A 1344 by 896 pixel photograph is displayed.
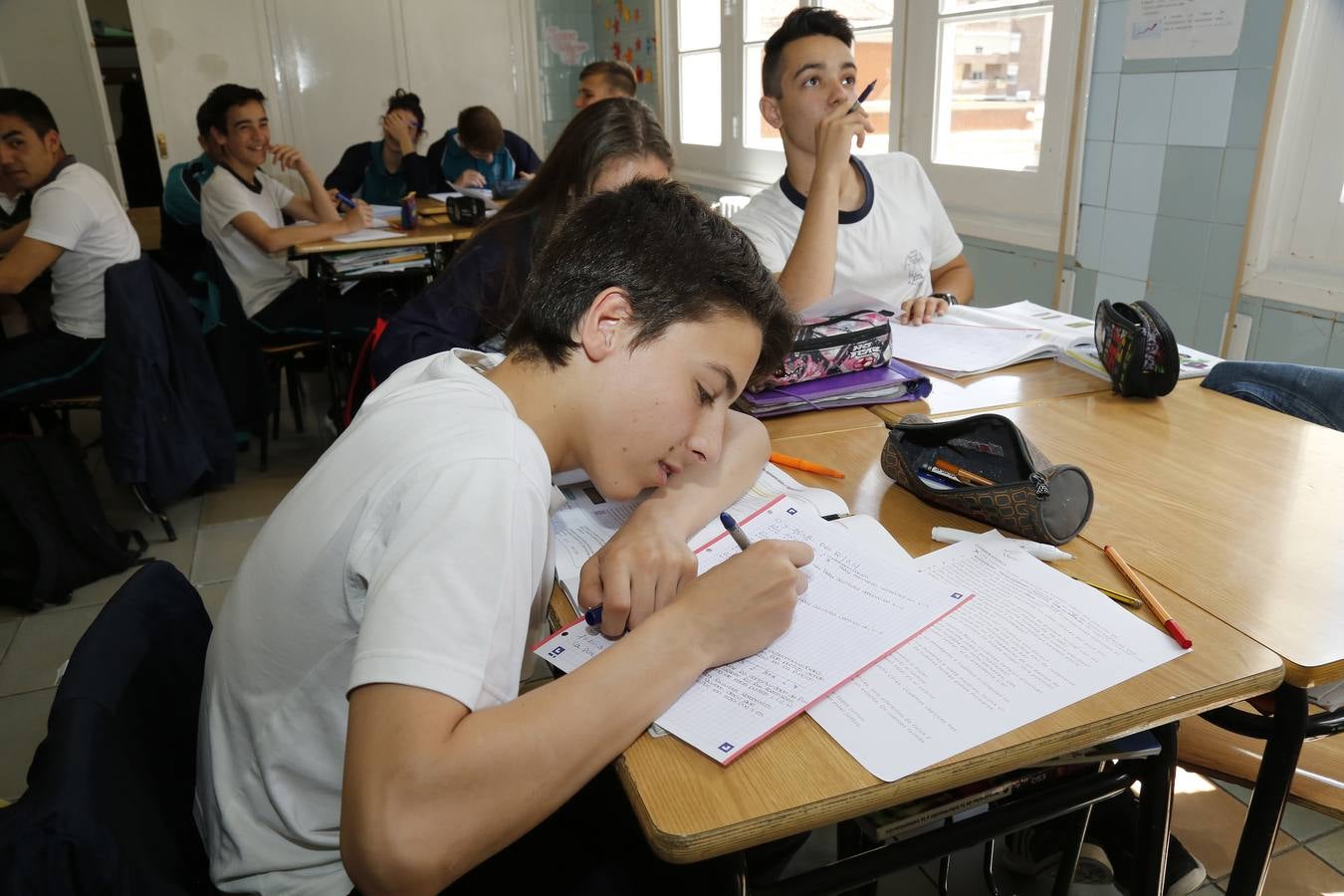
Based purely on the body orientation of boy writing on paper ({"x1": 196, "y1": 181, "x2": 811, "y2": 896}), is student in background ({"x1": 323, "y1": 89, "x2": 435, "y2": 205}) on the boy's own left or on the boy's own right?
on the boy's own left

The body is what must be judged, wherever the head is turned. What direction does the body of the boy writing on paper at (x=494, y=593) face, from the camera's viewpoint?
to the viewer's right

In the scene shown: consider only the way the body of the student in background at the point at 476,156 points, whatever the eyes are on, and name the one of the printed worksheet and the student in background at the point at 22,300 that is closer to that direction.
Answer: the printed worksheet

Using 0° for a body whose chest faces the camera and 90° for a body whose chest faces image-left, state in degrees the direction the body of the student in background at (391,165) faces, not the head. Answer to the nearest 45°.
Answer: approximately 0°

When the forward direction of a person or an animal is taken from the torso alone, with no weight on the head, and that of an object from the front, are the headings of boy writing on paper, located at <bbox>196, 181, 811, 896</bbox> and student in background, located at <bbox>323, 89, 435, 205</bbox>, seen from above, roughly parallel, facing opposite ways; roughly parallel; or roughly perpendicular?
roughly perpendicular

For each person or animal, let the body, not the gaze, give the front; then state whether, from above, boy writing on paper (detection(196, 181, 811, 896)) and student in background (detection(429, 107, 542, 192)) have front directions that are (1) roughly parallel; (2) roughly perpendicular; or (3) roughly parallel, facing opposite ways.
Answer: roughly perpendicular

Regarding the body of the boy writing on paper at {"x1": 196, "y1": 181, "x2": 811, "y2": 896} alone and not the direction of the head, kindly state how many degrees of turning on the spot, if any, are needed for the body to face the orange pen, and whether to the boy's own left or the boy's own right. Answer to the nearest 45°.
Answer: approximately 45° to the boy's own left
